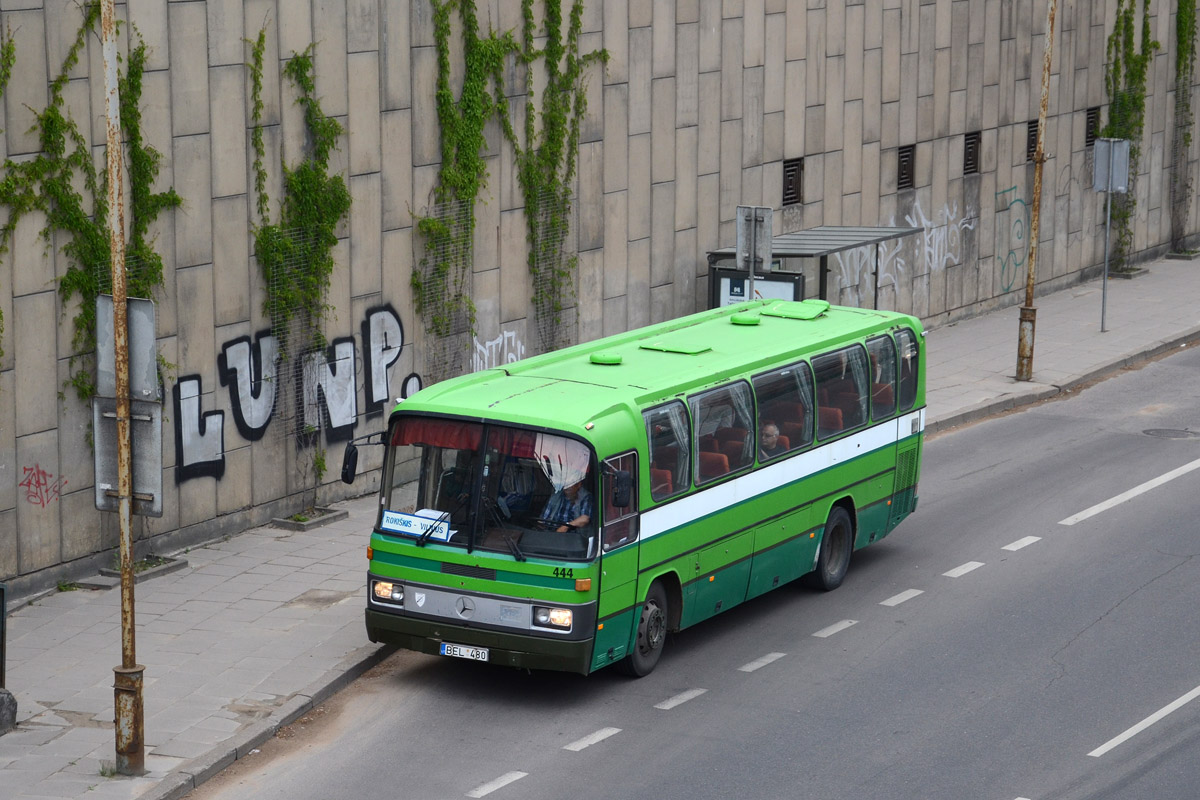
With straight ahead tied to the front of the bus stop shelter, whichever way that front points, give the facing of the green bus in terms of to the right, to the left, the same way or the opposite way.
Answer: to the right

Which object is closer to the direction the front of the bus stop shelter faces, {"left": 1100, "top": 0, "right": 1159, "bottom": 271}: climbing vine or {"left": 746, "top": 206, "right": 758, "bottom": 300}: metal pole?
the metal pole

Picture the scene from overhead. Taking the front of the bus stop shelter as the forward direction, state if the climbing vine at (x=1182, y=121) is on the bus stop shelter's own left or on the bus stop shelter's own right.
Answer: on the bus stop shelter's own left

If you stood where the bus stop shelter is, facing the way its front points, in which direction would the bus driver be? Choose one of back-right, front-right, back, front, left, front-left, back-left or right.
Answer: front-right

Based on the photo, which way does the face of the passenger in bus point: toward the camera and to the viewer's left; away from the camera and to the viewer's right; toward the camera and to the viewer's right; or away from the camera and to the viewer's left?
toward the camera and to the viewer's left

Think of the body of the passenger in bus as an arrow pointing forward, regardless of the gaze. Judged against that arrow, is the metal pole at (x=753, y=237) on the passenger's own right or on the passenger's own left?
on the passenger's own right

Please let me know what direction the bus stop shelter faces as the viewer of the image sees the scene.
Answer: facing the viewer and to the right of the viewer

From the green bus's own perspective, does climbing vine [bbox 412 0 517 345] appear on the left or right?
on its right

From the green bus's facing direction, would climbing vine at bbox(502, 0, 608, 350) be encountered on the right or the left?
on its right

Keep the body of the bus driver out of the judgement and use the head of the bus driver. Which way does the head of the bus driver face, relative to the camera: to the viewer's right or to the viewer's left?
to the viewer's left

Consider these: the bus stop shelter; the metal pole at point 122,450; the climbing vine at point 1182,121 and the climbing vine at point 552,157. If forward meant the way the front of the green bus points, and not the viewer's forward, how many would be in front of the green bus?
1

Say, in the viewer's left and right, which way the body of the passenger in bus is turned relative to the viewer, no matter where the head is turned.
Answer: facing the viewer and to the left of the viewer

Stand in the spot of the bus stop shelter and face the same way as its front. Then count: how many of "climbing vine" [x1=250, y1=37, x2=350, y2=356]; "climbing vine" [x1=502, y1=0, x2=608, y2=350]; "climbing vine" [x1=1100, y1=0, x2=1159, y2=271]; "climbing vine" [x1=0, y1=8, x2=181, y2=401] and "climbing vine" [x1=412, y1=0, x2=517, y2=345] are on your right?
4

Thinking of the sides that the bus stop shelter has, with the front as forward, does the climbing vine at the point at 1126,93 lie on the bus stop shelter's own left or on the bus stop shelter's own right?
on the bus stop shelter's own left

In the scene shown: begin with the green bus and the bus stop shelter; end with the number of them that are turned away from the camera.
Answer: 0
